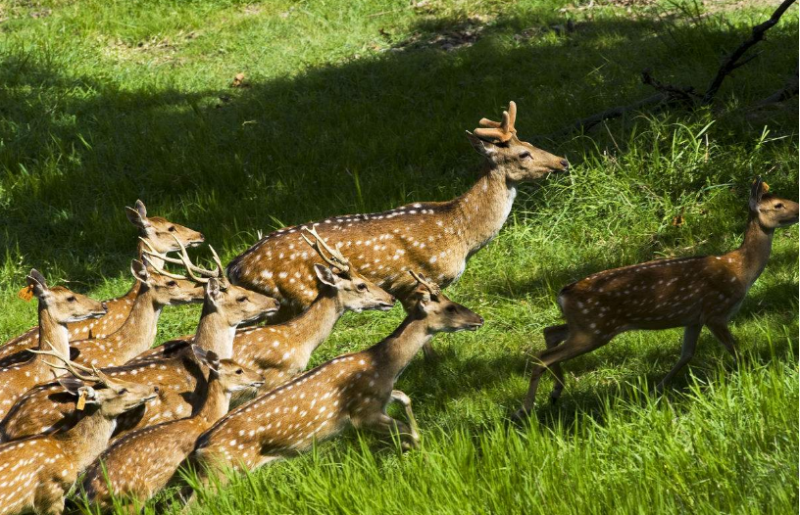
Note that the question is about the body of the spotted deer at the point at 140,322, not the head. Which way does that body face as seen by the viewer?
to the viewer's right

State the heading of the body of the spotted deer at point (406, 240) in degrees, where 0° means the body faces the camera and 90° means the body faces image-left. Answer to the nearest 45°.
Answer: approximately 270°

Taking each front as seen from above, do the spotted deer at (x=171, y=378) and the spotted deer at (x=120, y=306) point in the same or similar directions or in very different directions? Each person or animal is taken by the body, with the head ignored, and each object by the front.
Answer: same or similar directions

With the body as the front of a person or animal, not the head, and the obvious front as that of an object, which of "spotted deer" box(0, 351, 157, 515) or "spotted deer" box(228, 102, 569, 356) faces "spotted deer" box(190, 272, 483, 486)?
"spotted deer" box(0, 351, 157, 515)

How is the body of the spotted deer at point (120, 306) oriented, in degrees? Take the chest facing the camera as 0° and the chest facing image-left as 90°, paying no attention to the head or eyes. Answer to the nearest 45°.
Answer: approximately 270°

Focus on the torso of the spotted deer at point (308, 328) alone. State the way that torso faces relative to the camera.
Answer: to the viewer's right

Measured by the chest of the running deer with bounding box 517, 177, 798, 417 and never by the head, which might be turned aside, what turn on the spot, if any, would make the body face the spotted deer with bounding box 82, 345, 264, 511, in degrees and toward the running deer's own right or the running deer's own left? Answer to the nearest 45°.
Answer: approximately 135° to the running deer's own right

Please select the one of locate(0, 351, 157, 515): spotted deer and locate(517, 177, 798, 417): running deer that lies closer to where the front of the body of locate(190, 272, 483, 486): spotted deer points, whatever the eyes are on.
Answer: the running deer

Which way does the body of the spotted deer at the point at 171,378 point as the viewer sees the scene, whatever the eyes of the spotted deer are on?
to the viewer's right

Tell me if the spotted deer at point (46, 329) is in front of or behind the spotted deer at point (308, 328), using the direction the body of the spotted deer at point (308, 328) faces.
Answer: behind

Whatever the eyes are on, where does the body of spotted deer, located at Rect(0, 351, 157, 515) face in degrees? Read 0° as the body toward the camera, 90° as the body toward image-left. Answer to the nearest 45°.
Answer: approximately 270°

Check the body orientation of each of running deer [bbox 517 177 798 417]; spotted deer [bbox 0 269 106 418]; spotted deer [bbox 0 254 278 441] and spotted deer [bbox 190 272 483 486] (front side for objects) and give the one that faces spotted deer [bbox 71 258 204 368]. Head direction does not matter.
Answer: spotted deer [bbox 0 269 106 418]

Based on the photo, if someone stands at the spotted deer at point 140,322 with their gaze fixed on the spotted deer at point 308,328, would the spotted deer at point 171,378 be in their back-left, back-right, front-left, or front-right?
front-right

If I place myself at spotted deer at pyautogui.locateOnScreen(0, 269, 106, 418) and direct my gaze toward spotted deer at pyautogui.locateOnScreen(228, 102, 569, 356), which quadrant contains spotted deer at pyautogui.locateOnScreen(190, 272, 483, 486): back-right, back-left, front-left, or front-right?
front-right

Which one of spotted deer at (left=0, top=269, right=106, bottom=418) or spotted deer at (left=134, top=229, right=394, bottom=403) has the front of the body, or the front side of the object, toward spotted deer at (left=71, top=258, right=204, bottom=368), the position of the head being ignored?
spotted deer at (left=0, top=269, right=106, bottom=418)

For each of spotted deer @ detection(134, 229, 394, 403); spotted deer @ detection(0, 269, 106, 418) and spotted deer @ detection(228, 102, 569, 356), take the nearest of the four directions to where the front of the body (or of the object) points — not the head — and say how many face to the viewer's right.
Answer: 3

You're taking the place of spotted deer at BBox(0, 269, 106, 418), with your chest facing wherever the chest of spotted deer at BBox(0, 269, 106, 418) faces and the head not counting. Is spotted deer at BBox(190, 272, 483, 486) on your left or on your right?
on your right

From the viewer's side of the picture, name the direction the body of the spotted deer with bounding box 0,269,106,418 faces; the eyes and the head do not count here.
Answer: to the viewer's right
